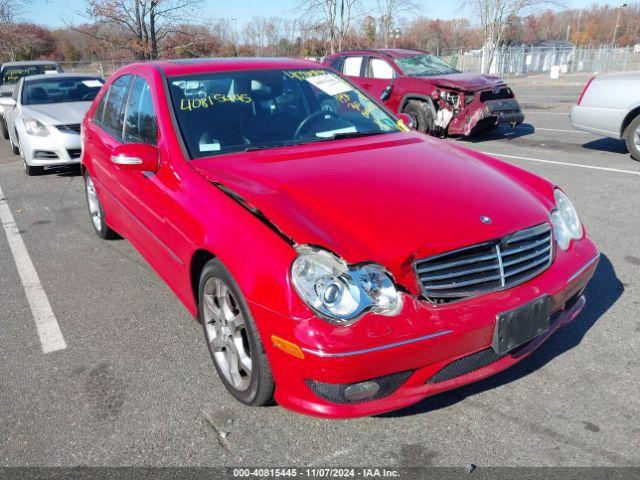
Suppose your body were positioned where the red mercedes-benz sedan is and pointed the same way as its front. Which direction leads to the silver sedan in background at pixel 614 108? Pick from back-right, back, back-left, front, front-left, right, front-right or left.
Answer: left

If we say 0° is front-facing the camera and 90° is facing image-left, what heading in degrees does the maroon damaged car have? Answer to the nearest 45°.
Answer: approximately 315°

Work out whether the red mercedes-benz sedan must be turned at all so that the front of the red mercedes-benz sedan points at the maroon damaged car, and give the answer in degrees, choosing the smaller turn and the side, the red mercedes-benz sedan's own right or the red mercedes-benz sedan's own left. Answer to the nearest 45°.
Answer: approximately 135° to the red mercedes-benz sedan's own left

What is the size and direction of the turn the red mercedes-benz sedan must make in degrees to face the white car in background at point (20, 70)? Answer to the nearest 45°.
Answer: approximately 180°

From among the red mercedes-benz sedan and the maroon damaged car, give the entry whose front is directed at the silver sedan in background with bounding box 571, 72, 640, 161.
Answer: the maroon damaged car

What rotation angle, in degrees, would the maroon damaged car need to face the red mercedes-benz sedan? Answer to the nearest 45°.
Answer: approximately 45° to its right

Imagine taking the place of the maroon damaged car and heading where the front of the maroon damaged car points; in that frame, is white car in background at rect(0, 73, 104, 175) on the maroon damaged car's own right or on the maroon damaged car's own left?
on the maroon damaged car's own right

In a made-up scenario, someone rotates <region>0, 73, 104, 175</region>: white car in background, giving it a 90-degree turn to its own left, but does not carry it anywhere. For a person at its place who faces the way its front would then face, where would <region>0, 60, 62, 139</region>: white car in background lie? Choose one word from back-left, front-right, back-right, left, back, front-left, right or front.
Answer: front-left
